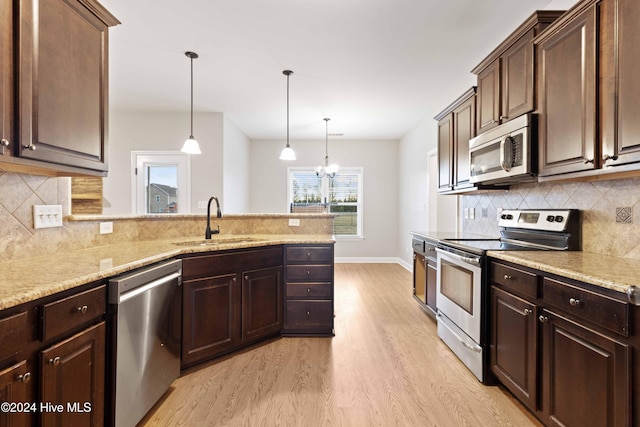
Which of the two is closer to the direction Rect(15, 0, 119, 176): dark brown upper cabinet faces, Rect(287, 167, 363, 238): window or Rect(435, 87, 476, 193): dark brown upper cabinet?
the dark brown upper cabinet

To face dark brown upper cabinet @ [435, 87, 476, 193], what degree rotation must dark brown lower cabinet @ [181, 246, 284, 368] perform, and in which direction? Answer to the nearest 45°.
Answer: approximately 45° to its left

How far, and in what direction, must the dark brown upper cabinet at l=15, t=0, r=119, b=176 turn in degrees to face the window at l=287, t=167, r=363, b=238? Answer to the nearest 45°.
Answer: approximately 90° to its left

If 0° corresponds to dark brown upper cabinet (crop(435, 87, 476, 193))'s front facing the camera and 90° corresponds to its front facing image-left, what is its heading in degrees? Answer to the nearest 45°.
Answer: approximately 45°

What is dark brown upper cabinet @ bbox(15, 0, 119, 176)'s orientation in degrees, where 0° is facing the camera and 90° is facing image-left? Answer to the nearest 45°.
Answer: approximately 315°

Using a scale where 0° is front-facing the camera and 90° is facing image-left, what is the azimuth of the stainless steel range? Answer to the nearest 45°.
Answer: approximately 45°
